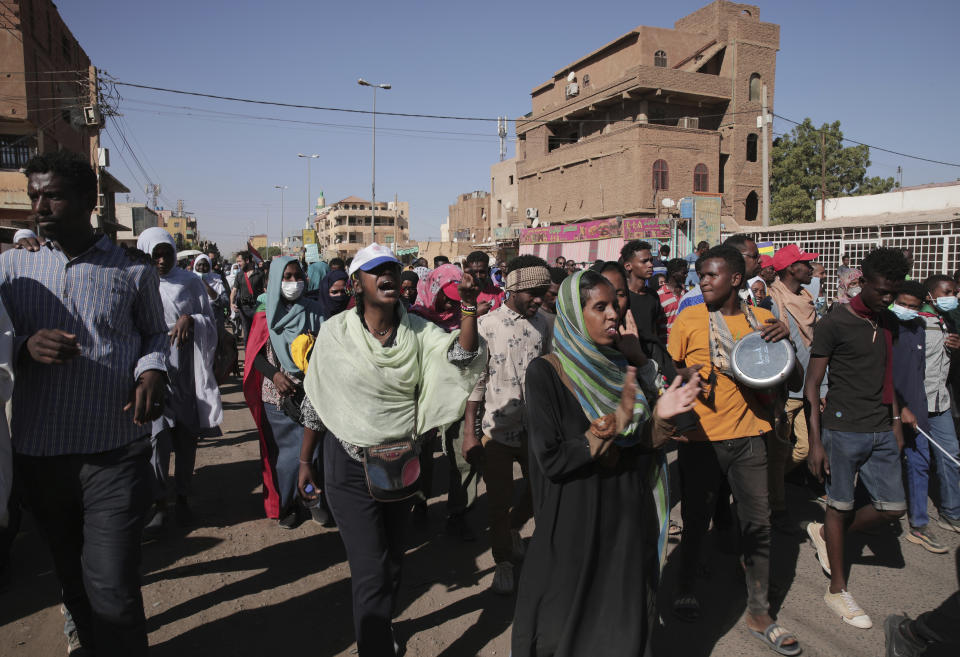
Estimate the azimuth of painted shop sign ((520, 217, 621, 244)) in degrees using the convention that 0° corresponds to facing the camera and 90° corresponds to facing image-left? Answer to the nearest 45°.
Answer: approximately 45°

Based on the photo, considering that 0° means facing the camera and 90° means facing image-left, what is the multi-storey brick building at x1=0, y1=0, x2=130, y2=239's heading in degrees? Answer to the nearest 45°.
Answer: approximately 315°

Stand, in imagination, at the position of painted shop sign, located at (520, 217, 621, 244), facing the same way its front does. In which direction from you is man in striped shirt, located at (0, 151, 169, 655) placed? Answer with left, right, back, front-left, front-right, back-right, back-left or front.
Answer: front-left

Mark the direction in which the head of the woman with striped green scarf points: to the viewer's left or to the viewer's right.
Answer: to the viewer's right

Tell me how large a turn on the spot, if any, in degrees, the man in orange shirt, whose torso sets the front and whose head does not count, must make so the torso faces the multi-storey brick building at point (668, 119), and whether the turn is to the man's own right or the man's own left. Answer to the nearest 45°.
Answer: approximately 180°

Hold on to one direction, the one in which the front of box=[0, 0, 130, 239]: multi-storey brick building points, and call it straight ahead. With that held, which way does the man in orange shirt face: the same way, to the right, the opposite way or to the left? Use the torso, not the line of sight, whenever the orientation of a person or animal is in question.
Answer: to the right

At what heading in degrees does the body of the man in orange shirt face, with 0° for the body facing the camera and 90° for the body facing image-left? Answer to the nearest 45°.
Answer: approximately 0°

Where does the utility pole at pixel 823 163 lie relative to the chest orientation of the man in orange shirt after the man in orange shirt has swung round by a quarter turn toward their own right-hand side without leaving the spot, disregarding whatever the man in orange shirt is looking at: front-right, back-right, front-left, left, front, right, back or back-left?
right

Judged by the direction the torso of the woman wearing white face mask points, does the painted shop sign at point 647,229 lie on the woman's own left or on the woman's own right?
on the woman's own left
